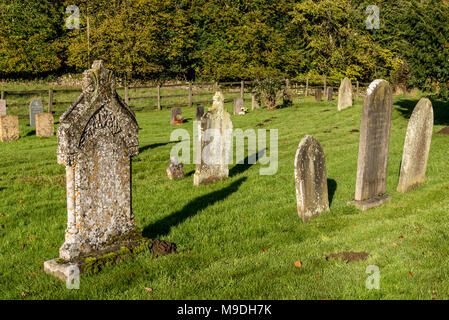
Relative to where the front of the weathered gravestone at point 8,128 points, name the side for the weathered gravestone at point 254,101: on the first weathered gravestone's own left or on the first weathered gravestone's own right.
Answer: on the first weathered gravestone's own left

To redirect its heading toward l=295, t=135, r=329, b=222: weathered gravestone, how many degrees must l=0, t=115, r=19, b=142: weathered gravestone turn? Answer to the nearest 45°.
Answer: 0° — it already faces it

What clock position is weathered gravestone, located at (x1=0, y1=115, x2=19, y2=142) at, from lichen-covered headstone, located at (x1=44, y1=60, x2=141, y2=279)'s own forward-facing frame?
The weathered gravestone is roughly at 7 o'clock from the lichen-covered headstone.

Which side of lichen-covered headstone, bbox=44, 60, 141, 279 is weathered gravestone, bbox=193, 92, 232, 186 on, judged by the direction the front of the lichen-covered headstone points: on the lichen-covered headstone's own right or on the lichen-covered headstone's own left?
on the lichen-covered headstone's own left

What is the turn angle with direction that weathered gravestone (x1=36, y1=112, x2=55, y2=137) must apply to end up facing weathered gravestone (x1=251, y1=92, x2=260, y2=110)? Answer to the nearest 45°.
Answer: approximately 135° to its left

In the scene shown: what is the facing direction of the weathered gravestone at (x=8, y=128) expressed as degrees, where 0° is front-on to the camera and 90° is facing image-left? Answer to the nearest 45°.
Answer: approximately 0°

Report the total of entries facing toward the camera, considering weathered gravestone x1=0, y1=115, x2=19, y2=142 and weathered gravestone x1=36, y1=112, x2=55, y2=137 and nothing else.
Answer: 2

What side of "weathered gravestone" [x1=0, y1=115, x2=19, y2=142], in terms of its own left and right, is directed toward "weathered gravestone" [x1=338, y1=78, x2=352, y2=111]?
left

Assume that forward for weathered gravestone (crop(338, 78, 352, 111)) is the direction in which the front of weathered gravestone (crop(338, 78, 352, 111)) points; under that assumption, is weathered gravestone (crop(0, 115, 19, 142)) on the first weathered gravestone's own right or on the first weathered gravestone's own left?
on the first weathered gravestone's own right
